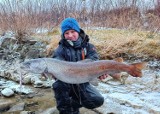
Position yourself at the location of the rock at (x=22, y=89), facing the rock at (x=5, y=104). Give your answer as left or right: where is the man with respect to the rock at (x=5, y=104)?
left

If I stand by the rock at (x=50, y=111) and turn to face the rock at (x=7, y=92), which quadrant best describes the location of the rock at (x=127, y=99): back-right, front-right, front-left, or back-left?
back-right

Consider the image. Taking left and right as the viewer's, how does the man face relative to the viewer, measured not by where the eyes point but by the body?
facing the viewer

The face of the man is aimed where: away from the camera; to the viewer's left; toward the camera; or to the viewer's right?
toward the camera

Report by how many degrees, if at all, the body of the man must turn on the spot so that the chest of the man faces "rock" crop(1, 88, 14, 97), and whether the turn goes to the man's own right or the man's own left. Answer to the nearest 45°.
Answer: approximately 135° to the man's own right

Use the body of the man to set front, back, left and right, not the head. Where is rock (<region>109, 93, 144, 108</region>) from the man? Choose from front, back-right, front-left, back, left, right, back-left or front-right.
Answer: back-left

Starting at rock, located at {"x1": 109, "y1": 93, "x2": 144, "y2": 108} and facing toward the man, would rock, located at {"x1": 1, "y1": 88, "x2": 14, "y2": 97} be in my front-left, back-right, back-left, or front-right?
front-right
